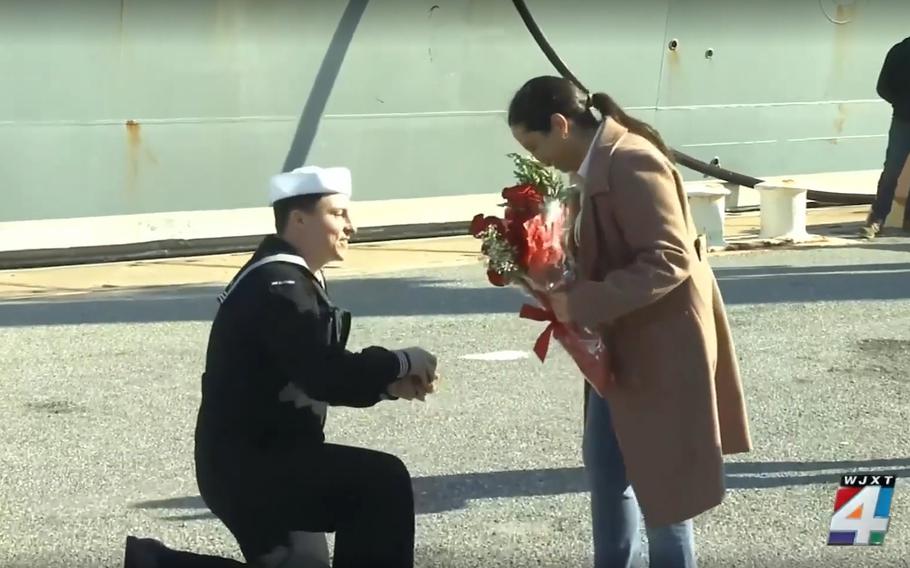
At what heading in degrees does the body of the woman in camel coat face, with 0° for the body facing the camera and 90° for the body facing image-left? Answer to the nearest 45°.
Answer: approximately 90°
